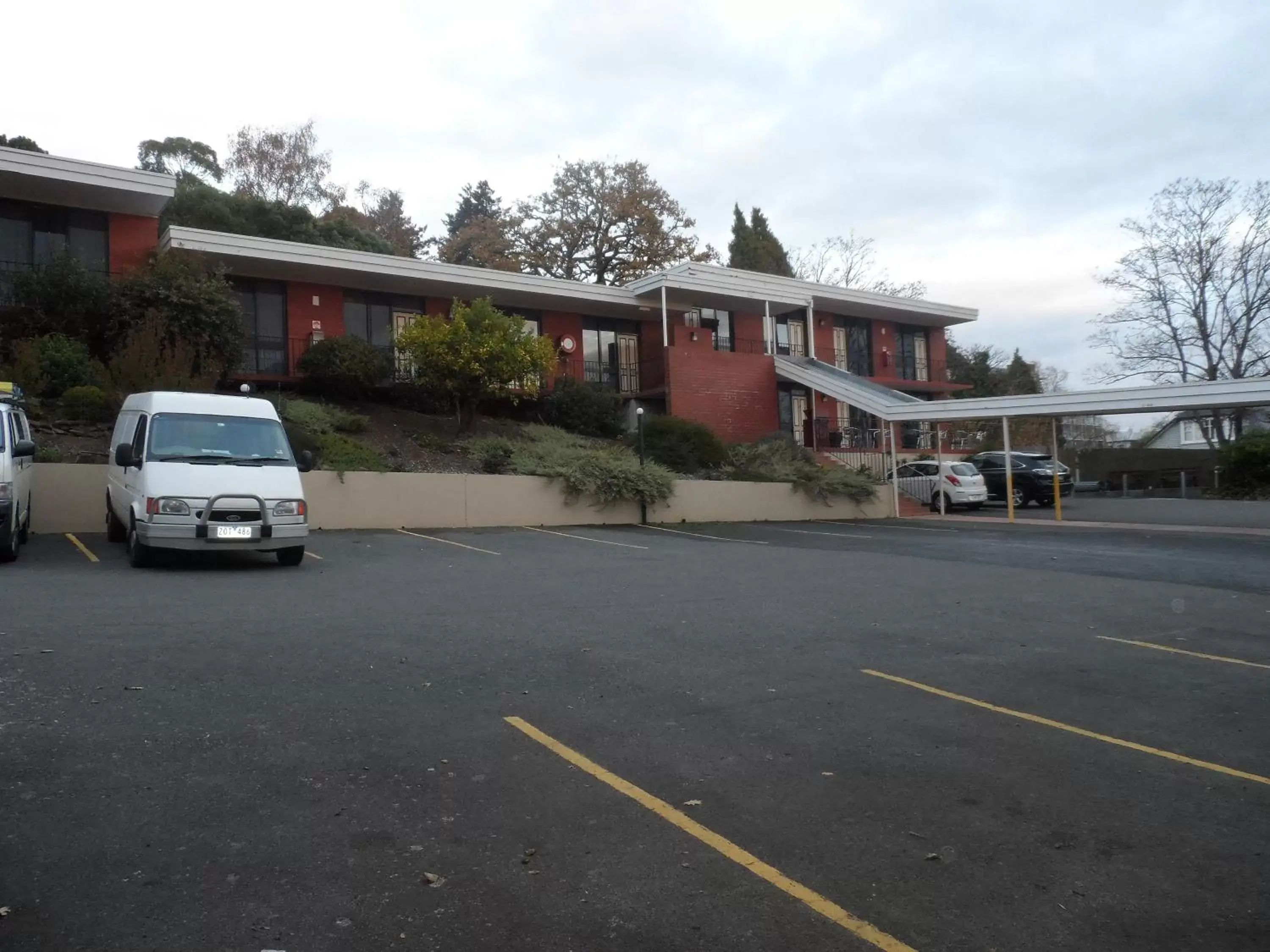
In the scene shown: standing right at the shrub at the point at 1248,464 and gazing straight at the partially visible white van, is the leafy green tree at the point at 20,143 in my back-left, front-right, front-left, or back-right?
front-right

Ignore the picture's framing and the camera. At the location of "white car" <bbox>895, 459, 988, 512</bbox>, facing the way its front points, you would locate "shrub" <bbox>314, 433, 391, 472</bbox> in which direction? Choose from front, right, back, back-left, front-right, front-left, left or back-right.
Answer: left

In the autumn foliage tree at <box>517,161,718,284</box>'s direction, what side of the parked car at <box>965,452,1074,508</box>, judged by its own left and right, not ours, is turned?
front

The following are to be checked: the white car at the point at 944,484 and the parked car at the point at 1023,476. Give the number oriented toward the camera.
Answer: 0

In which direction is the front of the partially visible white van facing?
toward the camera

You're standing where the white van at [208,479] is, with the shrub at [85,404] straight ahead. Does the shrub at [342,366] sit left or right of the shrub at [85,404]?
right

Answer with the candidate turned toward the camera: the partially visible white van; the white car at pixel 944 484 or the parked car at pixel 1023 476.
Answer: the partially visible white van

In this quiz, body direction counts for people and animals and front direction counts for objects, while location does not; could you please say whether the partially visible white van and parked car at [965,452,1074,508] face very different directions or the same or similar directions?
very different directions

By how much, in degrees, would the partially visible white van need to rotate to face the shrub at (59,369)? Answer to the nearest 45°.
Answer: approximately 180°

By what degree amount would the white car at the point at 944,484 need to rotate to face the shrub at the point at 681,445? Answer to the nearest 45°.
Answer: approximately 90° to its left

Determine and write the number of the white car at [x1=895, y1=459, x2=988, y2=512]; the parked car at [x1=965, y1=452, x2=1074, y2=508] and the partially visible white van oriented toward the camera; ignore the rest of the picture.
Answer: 1

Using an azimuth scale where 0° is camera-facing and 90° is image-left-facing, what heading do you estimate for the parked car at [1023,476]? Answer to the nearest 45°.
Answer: approximately 135°

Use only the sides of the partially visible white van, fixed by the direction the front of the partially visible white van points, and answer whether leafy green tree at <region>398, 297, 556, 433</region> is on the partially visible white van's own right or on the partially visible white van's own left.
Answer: on the partially visible white van's own left

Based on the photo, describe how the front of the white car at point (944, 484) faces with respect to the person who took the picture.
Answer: facing away from the viewer and to the left of the viewer

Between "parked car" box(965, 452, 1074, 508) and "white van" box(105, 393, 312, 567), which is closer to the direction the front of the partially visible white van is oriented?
the white van
